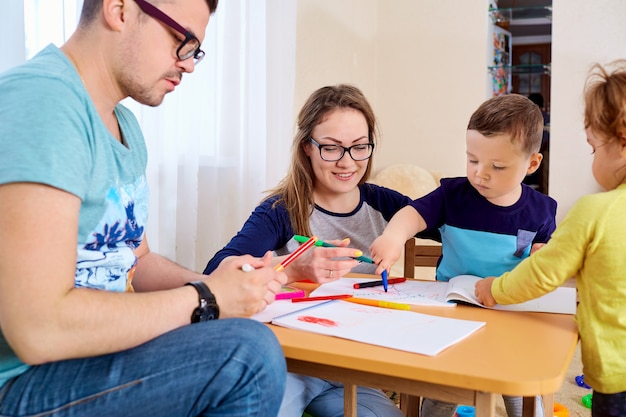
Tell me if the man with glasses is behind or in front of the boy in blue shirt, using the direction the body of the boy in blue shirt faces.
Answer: in front

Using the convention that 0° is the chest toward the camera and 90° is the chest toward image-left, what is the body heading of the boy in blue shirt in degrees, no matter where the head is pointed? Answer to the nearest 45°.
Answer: approximately 0°

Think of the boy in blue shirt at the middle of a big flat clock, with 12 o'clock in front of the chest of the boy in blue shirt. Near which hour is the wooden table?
The wooden table is roughly at 12 o'clock from the boy in blue shirt.

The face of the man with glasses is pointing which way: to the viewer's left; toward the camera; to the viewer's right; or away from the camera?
to the viewer's right
